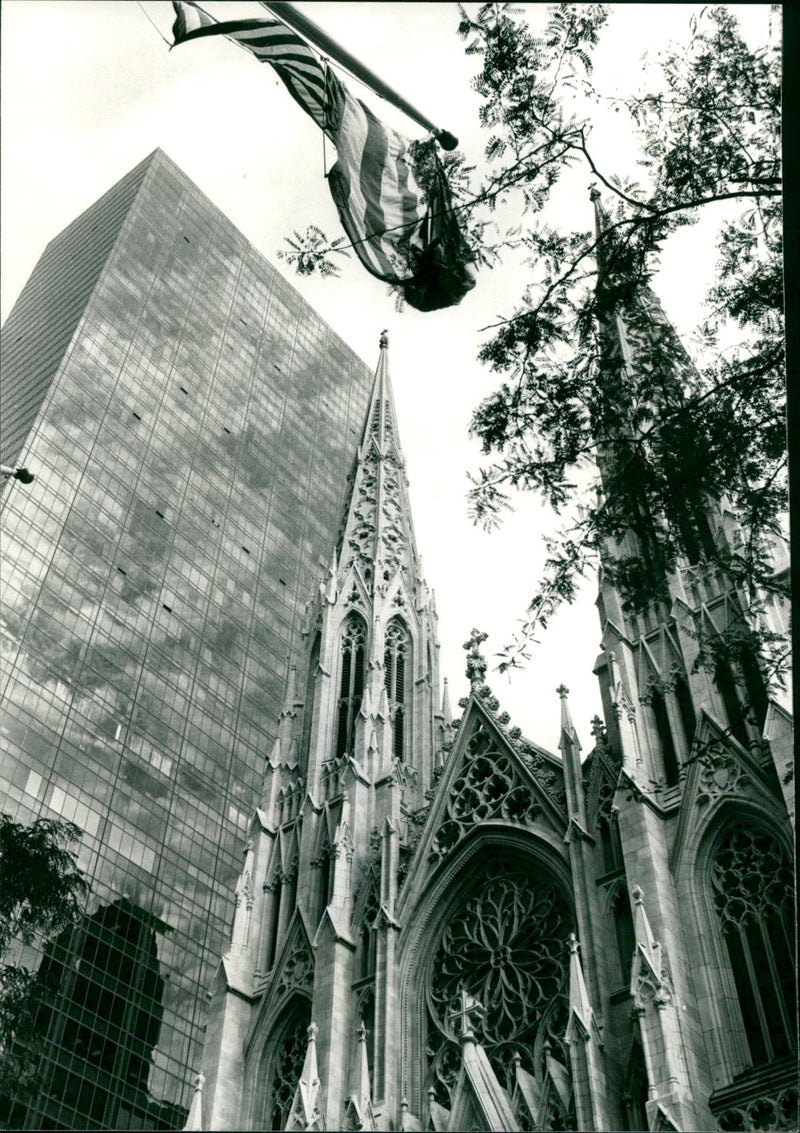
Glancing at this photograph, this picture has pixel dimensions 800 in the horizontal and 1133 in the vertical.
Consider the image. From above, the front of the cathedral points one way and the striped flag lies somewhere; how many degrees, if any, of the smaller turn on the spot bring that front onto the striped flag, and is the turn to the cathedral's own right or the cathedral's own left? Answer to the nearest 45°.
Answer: approximately 45° to the cathedral's own left

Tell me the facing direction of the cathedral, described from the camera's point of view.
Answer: facing the viewer and to the left of the viewer

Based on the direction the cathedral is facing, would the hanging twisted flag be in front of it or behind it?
in front

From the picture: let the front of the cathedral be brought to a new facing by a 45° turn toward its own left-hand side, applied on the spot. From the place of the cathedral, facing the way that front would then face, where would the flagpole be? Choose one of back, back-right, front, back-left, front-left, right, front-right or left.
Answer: front
